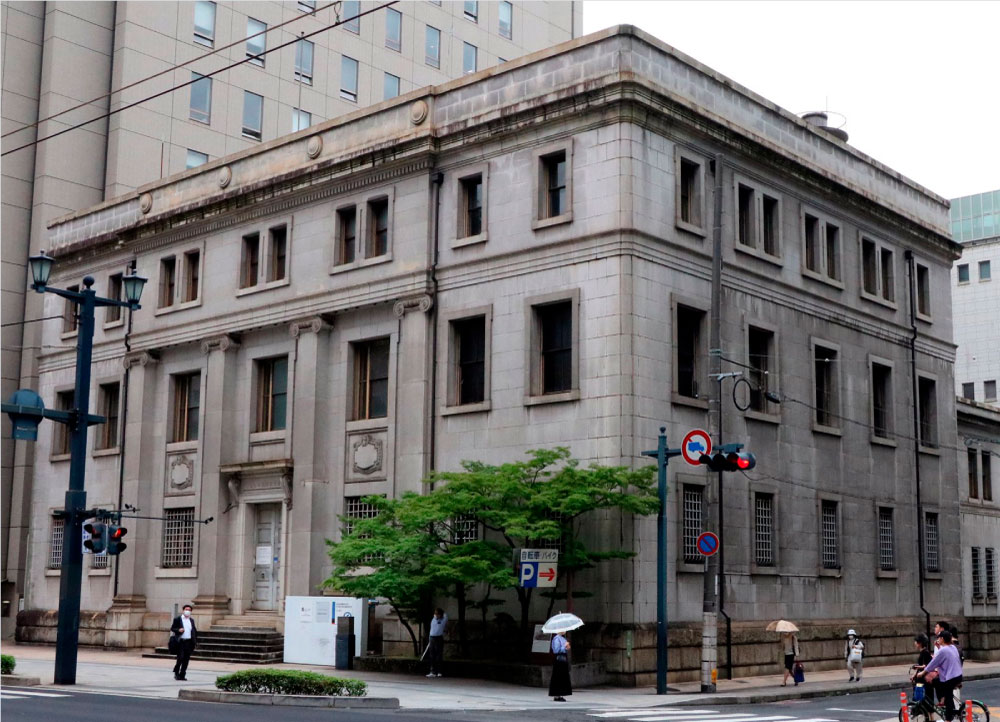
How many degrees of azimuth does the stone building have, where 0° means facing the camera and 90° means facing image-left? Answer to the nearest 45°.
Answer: approximately 45°

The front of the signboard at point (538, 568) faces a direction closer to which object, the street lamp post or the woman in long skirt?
the woman in long skirt

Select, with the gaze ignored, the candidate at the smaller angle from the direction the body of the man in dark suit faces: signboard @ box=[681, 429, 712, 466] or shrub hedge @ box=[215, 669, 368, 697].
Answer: the shrub hedge

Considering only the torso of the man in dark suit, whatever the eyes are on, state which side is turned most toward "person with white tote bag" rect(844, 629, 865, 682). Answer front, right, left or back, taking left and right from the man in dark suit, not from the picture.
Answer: left

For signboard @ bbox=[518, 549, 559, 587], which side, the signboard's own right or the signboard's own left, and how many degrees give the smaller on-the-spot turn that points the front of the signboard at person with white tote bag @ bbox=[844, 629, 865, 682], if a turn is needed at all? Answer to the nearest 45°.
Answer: approximately 135° to the signboard's own left

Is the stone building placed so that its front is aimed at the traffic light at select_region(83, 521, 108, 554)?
yes

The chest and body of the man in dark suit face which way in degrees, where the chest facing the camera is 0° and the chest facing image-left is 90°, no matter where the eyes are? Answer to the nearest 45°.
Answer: approximately 0°

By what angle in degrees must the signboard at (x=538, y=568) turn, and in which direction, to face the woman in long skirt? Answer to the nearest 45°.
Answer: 0° — it already faces them

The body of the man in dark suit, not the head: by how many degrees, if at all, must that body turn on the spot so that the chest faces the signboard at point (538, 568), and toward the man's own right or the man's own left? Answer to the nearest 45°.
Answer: approximately 90° to the man's own left

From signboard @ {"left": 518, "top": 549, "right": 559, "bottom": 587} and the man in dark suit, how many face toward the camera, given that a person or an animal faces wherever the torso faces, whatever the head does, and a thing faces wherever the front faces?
2

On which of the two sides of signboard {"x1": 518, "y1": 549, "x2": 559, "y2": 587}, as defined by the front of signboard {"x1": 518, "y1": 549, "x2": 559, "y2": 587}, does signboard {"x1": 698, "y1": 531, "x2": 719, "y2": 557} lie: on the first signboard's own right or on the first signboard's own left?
on the first signboard's own left

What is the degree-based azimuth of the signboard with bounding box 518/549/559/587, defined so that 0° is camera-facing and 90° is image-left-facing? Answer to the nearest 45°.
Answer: approximately 0°
